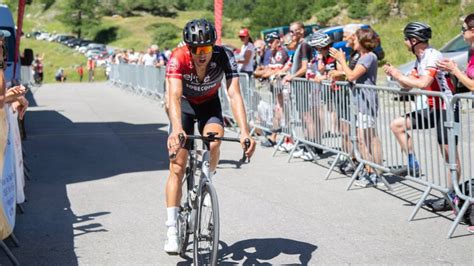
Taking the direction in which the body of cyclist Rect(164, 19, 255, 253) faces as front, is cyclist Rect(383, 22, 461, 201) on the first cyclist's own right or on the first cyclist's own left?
on the first cyclist's own left

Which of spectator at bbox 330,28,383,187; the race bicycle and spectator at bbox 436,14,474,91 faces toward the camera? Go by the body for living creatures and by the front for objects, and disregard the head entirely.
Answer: the race bicycle

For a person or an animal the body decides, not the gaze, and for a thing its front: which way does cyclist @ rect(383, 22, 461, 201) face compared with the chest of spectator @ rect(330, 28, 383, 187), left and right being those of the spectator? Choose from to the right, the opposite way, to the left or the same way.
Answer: the same way

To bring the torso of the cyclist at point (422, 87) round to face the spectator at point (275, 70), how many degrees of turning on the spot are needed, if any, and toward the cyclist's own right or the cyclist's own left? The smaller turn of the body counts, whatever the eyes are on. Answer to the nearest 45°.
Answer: approximately 45° to the cyclist's own right

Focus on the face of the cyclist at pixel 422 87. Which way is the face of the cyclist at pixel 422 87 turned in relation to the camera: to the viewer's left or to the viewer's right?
to the viewer's left

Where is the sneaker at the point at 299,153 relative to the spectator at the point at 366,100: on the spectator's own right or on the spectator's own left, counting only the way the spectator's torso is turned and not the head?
on the spectator's own right

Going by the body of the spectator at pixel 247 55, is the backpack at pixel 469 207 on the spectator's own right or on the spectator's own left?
on the spectator's own left

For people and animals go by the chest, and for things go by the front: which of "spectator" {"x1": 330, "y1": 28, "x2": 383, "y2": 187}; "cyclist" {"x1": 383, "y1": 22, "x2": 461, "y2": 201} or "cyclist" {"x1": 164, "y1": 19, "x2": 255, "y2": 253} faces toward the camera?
"cyclist" {"x1": 164, "y1": 19, "x2": 255, "y2": 253}

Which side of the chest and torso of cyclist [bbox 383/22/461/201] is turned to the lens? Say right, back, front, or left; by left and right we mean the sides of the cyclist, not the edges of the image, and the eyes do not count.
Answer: left

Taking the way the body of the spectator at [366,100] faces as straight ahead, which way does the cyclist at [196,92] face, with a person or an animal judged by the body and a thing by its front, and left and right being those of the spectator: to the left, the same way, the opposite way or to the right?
to the left

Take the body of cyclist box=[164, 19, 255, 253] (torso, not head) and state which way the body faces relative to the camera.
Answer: toward the camera

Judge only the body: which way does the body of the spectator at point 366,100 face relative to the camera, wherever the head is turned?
to the viewer's left

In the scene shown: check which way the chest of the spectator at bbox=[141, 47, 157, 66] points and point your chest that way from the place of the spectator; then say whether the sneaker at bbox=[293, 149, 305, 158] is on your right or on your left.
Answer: on your left

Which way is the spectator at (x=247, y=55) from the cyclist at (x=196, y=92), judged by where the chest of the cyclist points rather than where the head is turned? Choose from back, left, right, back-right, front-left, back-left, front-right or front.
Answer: back

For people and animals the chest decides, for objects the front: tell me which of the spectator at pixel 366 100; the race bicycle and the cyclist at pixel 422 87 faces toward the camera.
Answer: the race bicycle

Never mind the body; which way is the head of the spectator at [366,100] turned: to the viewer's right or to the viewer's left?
to the viewer's left
